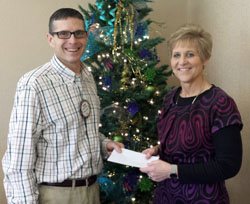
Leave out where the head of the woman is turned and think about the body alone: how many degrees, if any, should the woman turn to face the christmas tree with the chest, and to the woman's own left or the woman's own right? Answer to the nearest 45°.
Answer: approximately 90° to the woman's own right

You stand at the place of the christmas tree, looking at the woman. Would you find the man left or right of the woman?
right

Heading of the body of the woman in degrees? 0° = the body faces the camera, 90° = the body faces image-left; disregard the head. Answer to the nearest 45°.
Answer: approximately 45°

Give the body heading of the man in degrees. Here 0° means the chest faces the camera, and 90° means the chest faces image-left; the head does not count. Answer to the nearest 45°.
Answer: approximately 315°

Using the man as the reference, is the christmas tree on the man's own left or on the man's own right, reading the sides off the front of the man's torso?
on the man's own left
